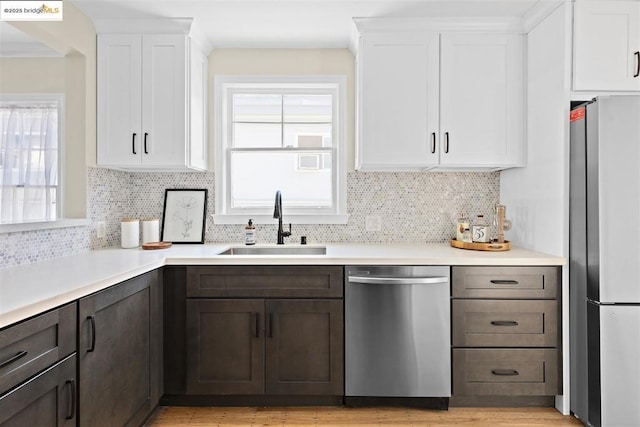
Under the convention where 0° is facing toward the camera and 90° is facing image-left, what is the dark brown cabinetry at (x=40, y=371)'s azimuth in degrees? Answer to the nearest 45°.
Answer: approximately 315°

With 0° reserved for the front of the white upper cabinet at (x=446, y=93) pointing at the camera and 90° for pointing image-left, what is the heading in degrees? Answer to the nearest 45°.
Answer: approximately 0°

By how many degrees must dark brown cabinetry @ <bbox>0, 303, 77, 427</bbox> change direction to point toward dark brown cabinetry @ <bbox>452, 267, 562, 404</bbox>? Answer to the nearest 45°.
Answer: approximately 45° to its left

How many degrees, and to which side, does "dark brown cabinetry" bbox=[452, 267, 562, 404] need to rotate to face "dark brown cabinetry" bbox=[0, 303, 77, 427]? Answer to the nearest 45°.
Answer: approximately 45° to its right

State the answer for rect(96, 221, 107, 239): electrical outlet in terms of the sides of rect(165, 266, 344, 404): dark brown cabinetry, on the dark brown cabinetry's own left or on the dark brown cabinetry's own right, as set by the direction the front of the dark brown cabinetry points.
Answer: on the dark brown cabinetry's own right

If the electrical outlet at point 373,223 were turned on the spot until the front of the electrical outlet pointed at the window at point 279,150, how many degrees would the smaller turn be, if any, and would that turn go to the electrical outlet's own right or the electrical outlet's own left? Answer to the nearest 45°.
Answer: approximately 90° to the electrical outlet's own right

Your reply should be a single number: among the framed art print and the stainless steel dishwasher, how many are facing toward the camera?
2

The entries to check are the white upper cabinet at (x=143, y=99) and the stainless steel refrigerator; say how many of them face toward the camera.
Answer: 2

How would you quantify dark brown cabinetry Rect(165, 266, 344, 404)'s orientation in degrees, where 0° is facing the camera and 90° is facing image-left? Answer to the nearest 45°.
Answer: approximately 0°

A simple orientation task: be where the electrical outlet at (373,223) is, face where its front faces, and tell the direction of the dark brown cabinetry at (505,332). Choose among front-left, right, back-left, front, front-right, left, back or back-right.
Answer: front-left
